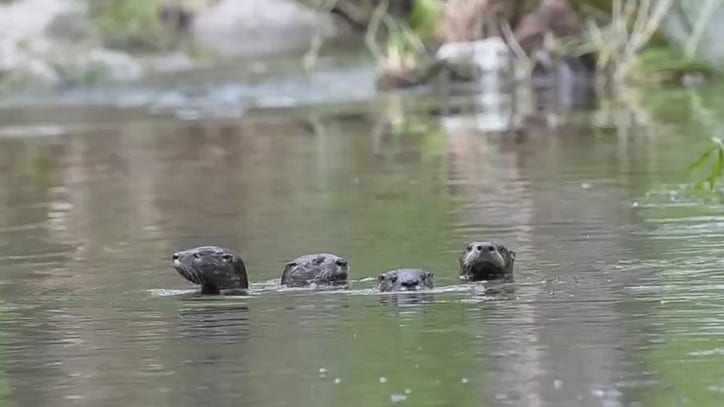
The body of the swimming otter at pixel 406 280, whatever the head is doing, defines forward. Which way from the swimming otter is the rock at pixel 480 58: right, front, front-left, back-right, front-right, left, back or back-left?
back

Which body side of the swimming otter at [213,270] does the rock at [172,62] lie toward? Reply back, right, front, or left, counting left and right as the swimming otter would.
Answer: right

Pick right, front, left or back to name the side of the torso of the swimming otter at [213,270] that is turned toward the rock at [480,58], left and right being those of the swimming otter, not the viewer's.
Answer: right

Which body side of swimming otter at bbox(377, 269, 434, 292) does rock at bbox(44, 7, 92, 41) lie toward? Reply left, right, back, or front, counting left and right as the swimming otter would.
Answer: back

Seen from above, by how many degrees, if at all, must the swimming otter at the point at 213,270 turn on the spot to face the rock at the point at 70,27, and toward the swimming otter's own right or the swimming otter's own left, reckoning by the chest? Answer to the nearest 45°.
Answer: approximately 90° to the swimming otter's own right

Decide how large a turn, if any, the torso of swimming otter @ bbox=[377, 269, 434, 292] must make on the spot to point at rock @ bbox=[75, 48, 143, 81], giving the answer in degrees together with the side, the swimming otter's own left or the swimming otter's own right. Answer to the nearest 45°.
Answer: approximately 180°

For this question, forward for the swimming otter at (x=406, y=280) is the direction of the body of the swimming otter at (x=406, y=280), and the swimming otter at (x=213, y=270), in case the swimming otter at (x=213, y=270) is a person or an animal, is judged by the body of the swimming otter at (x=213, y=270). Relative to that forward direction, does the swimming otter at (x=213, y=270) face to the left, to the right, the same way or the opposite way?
to the right

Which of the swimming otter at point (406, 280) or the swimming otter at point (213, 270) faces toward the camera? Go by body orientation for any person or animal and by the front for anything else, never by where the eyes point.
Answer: the swimming otter at point (406, 280)

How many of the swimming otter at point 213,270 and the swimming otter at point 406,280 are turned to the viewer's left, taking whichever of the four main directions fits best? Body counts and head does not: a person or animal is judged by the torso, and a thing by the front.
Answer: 1

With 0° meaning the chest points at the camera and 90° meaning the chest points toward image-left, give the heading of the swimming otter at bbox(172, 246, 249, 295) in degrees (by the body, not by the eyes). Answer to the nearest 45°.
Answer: approximately 90°

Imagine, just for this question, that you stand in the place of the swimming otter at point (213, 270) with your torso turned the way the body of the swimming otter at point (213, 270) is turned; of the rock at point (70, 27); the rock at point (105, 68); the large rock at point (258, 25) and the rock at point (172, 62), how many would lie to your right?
4

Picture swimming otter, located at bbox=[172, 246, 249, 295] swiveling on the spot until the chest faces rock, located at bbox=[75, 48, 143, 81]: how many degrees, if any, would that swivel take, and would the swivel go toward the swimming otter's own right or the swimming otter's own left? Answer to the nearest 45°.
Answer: approximately 90° to the swimming otter's own right

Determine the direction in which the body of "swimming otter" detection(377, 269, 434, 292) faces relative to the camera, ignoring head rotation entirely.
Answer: toward the camera
